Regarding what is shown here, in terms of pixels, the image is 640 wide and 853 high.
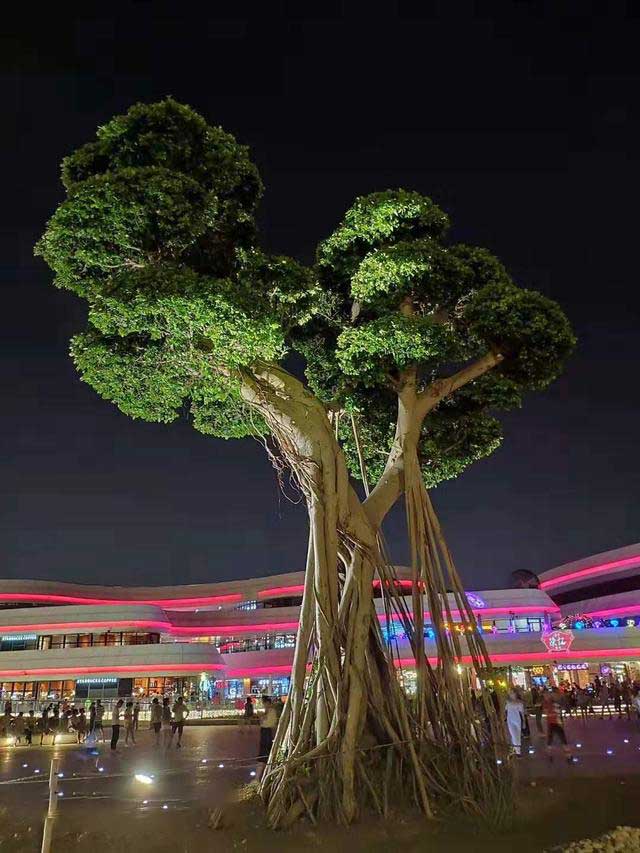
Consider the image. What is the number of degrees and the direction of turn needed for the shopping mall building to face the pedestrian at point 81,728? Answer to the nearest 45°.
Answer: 0° — it already faces them

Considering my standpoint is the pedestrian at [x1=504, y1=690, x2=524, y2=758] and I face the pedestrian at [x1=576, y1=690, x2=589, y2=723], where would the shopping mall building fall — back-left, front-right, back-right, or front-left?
front-left

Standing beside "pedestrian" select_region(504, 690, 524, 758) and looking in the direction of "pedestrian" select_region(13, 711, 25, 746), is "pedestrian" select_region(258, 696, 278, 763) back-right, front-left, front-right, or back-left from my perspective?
front-left

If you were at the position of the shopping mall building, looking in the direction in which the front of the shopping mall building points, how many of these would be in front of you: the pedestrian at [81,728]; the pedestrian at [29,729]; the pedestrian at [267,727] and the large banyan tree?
4

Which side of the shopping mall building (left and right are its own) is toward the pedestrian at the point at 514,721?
front

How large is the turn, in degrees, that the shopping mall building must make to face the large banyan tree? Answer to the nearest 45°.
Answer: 0° — it already faces it

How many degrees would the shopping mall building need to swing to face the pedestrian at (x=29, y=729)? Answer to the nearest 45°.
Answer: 0° — it already faces them

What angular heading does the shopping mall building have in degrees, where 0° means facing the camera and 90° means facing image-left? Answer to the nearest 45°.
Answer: approximately 0°

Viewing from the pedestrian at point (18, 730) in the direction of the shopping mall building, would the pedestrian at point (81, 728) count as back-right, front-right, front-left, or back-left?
front-right

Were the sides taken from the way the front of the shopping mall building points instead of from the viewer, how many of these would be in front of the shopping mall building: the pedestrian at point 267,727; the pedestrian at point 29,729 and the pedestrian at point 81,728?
3

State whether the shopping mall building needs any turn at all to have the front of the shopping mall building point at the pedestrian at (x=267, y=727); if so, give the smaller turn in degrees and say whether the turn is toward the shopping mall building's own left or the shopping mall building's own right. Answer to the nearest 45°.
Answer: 0° — it already faces them

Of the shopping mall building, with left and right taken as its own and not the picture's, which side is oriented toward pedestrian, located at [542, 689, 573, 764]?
front
